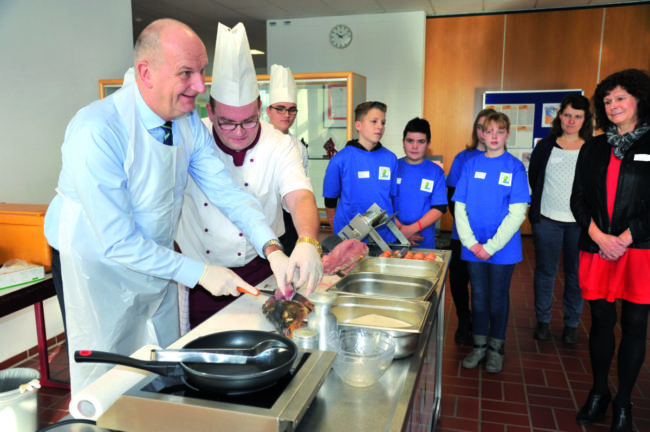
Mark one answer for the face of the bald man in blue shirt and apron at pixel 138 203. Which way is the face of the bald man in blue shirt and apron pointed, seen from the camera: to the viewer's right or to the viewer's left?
to the viewer's right

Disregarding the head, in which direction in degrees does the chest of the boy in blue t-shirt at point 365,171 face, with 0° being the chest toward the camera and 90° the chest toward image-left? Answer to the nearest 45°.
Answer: approximately 315°

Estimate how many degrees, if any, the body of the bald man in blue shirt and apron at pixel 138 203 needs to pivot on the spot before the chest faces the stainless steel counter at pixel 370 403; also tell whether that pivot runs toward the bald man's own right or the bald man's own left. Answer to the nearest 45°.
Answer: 0° — they already face it

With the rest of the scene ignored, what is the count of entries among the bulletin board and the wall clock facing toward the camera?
2

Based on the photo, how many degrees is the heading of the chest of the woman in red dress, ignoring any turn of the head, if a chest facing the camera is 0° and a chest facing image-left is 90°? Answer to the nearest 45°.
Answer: approximately 45°

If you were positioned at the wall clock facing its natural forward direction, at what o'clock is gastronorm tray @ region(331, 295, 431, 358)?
The gastronorm tray is roughly at 12 o'clock from the wall clock.
